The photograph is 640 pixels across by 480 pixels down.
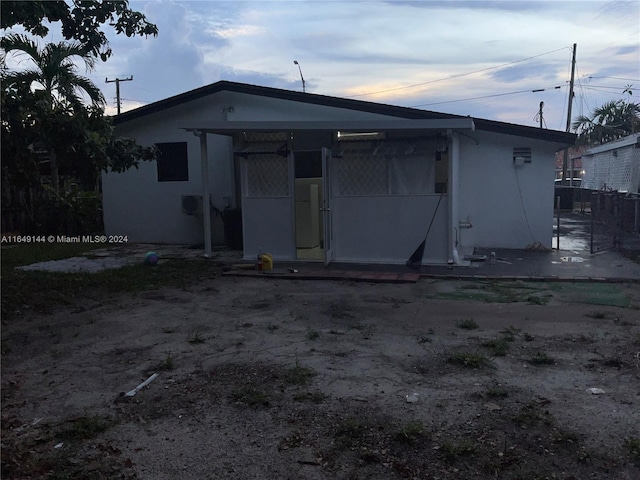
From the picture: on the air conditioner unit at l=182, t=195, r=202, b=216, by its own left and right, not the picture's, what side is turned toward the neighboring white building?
left

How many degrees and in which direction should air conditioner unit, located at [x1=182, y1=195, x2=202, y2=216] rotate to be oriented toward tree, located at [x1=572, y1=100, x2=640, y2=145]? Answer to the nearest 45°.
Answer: approximately 135° to its left

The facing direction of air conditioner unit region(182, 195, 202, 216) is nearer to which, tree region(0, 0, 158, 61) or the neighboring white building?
the tree

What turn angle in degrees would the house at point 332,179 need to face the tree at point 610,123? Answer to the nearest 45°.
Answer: approximately 135° to its left

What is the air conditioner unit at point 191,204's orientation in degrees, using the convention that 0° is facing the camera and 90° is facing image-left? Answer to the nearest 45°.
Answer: approximately 0°

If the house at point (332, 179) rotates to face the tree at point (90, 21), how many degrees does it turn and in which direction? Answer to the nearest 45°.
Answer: approximately 45° to its right

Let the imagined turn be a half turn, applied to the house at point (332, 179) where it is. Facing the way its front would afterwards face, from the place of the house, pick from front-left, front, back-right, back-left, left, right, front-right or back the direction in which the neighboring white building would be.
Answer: front-right

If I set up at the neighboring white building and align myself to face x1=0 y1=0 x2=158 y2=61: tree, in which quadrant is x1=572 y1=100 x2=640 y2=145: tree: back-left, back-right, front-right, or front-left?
back-right
